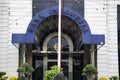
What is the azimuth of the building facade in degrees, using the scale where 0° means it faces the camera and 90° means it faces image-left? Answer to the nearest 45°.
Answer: approximately 0°

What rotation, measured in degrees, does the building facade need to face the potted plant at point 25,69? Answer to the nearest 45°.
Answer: approximately 45° to its right
